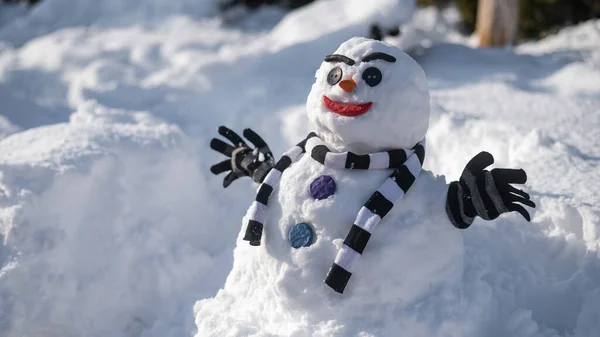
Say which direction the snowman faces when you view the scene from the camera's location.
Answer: facing the viewer and to the left of the viewer
